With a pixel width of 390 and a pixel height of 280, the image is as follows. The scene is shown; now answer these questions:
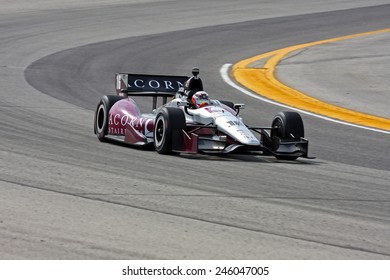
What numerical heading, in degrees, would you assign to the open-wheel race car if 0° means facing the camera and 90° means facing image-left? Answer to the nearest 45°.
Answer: approximately 315°

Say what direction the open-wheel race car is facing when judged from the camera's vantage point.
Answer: facing the viewer and to the right of the viewer
